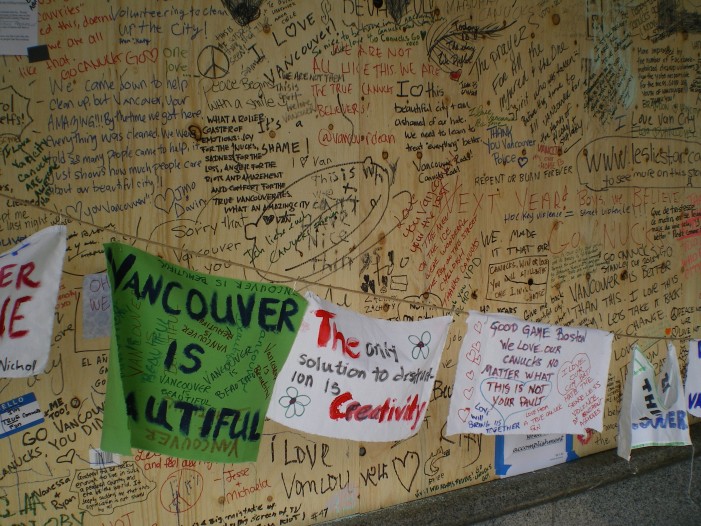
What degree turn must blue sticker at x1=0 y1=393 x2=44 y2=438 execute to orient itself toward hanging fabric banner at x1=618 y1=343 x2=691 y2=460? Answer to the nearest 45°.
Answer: approximately 90° to its left

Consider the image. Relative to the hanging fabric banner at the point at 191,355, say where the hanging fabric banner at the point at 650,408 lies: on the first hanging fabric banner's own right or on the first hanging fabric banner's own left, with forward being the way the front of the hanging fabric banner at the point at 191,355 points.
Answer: on the first hanging fabric banner's own left

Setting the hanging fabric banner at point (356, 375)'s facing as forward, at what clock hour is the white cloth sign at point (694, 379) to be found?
The white cloth sign is roughly at 8 o'clock from the hanging fabric banner.

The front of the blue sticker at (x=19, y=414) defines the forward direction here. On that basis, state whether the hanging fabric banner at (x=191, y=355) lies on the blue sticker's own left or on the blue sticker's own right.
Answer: on the blue sticker's own left

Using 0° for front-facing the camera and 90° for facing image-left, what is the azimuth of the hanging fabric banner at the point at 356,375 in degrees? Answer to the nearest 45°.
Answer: approximately 0°

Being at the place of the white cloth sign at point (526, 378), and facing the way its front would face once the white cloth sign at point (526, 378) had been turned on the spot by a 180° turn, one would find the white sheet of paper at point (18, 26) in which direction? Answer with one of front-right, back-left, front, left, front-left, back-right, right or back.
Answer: back-left

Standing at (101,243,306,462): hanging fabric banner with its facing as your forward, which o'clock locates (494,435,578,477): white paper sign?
The white paper sign is roughly at 8 o'clock from the hanging fabric banner.

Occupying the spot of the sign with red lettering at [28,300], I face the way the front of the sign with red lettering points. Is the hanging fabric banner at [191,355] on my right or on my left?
on my left

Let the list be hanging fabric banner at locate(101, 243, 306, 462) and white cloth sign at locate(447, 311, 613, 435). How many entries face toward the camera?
2
